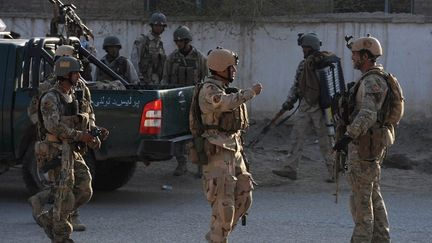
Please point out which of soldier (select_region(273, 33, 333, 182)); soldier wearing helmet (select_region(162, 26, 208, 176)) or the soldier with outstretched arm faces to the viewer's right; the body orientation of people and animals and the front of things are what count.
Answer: the soldier with outstretched arm

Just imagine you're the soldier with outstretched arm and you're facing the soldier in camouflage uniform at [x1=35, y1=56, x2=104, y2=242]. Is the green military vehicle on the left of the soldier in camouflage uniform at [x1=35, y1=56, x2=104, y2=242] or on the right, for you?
right

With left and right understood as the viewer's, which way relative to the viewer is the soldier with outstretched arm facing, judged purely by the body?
facing to the right of the viewer

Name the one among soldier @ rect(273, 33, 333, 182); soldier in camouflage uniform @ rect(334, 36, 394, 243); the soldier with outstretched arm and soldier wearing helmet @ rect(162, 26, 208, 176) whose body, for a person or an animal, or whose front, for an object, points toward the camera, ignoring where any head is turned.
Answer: the soldier wearing helmet

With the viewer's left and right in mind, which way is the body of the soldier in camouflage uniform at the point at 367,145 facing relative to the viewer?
facing to the left of the viewer

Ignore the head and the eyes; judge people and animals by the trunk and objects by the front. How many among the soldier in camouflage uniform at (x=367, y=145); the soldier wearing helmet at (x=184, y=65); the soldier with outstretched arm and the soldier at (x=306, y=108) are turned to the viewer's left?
2

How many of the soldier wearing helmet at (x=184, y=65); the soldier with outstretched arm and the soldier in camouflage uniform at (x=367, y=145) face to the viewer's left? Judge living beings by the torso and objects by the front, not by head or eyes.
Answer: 1

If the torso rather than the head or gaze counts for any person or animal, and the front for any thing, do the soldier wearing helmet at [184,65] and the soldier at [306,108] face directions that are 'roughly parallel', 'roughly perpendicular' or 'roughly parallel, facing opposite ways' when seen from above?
roughly perpendicular

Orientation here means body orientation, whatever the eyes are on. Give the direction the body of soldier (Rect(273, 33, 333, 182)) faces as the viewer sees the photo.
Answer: to the viewer's left

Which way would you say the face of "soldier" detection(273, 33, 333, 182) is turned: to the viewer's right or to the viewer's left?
to the viewer's left

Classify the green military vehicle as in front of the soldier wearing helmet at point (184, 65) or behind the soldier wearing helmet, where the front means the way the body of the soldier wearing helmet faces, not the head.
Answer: in front
